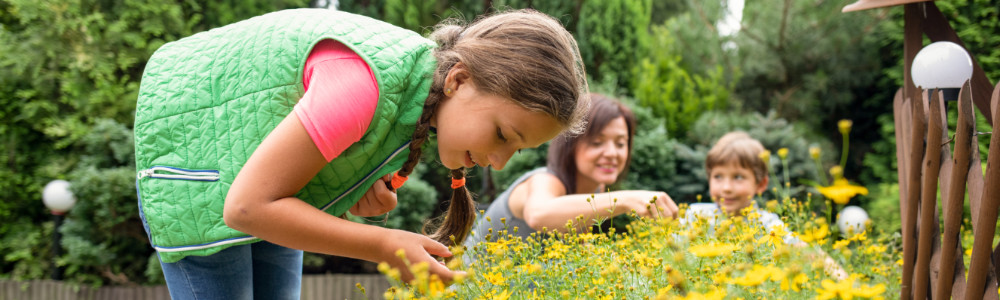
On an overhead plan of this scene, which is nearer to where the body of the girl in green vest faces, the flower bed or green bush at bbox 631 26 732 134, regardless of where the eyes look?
the flower bed

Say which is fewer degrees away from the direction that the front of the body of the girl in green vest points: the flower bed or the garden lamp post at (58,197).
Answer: the flower bed

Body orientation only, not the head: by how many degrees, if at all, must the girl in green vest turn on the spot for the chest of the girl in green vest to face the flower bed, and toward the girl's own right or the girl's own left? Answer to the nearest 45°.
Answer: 0° — they already face it

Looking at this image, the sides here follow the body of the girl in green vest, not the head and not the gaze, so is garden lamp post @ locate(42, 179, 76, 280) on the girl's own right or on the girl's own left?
on the girl's own left

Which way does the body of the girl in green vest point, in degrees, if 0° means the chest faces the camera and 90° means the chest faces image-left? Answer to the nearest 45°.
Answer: approximately 270°

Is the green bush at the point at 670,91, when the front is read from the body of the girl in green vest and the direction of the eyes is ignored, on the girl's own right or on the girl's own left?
on the girl's own left

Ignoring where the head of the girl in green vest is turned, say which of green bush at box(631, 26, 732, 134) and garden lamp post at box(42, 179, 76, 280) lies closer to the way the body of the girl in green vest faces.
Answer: the green bush

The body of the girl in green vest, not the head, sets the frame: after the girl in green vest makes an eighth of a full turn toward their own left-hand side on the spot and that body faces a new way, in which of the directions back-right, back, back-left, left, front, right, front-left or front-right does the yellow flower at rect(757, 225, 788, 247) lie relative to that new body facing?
front-right
